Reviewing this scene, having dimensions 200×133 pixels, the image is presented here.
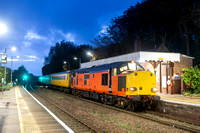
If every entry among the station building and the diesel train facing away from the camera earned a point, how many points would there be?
0

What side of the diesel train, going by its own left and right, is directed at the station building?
left

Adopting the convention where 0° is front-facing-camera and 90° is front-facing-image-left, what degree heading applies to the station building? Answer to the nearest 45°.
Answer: approximately 45°

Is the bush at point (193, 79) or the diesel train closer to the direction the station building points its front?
the diesel train

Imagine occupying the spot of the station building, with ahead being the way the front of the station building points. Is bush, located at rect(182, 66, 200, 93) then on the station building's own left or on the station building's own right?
on the station building's own left

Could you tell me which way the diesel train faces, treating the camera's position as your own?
facing the viewer and to the right of the viewer

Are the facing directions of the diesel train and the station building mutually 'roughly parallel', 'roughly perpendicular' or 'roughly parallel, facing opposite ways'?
roughly perpendicular

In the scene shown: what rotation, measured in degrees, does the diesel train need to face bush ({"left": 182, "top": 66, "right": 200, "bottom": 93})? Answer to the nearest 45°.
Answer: approximately 90° to its left
